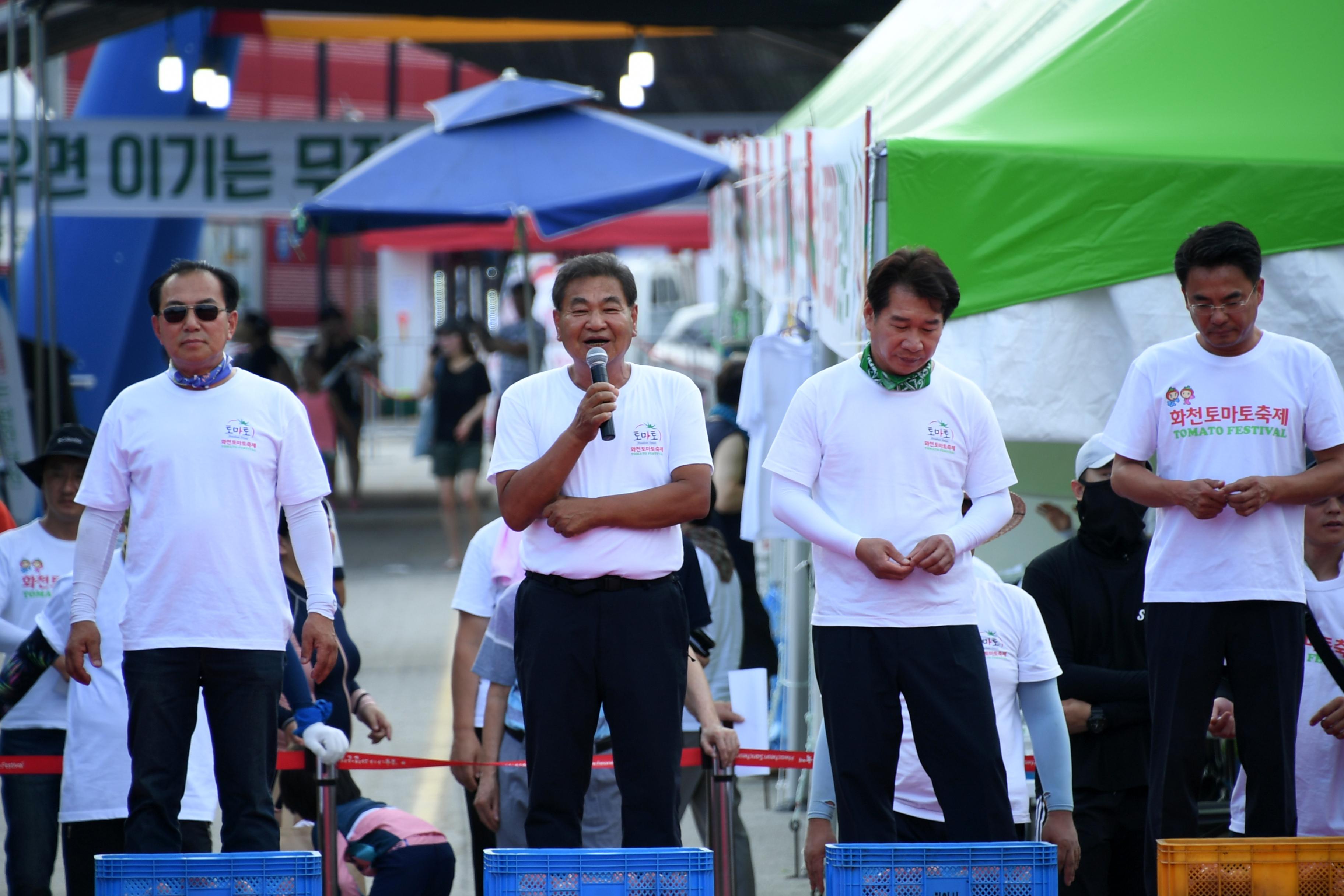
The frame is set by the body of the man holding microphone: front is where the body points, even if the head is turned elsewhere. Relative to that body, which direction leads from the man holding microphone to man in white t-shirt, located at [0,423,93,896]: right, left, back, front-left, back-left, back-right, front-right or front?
back-right

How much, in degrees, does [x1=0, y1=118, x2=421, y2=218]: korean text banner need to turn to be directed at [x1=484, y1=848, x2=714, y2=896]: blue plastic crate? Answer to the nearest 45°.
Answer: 0° — it already faces it

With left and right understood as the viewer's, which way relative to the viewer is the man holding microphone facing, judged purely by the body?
facing the viewer

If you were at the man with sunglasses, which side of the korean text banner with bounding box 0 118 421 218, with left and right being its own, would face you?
front

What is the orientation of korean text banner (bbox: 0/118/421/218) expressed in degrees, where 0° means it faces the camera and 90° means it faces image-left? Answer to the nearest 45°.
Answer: approximately 0°

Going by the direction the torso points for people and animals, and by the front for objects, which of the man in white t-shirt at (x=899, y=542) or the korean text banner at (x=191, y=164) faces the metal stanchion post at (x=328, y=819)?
the korean text banner

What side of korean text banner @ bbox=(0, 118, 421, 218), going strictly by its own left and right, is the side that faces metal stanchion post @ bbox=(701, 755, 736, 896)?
front

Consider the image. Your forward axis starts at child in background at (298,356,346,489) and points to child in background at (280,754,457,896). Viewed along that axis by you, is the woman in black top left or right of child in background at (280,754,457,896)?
left

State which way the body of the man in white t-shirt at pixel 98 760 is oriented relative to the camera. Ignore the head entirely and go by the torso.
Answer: toward the camera

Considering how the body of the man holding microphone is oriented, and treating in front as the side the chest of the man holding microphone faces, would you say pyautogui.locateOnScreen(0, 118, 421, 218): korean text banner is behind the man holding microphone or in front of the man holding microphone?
behind

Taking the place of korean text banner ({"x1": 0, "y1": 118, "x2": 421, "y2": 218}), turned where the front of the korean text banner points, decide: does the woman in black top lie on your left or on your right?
on your left

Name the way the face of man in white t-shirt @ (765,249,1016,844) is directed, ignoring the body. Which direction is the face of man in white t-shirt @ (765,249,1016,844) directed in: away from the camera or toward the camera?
toward the camera

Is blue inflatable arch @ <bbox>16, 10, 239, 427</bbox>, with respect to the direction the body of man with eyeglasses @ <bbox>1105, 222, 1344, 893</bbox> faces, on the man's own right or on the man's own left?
on the man's own right

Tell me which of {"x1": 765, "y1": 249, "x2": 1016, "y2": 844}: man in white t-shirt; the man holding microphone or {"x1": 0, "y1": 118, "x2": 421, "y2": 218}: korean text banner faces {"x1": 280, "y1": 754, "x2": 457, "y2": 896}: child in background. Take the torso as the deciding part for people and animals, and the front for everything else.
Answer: the korean text banner
